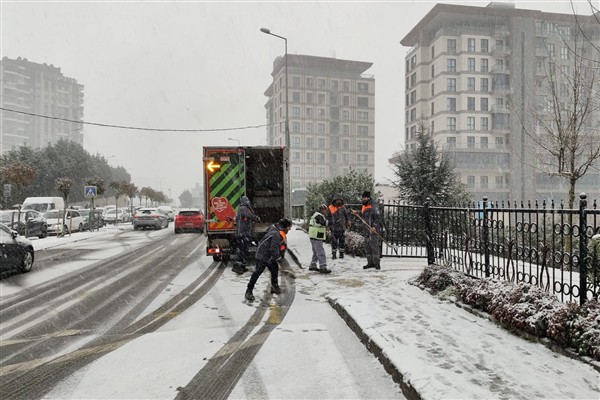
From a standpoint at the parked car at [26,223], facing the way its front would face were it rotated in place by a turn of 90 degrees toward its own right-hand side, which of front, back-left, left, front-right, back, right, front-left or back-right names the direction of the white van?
back-right

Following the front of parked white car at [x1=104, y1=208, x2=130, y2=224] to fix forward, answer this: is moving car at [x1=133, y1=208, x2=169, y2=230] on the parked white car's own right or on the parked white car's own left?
on the parked white car's own left

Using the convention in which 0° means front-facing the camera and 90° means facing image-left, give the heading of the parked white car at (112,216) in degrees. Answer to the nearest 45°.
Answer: approximately 45°

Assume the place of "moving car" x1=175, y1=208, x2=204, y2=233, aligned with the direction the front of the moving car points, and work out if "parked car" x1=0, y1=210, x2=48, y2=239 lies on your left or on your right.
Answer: on your left

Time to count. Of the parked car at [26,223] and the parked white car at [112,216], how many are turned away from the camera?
0

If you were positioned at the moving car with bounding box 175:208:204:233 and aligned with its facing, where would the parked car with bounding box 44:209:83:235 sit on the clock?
The parked car is roughly at 9 o'clock from the moving car.

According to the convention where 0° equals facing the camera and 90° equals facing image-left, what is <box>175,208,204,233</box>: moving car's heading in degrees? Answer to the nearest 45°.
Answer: approximately 180°

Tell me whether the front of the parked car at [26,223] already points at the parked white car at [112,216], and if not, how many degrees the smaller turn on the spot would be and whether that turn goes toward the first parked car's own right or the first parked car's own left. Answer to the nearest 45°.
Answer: approximately 135° to the first parked car's own left

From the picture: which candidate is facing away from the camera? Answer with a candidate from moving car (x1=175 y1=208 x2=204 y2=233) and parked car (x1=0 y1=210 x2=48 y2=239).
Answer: the moving car

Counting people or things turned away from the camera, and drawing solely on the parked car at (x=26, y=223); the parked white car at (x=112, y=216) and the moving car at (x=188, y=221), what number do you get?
1

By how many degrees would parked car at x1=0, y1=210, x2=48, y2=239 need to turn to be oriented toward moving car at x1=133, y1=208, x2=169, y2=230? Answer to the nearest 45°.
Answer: approximately 90° to its left

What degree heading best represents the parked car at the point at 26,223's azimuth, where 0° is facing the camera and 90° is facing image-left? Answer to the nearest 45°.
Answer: approximately 315°

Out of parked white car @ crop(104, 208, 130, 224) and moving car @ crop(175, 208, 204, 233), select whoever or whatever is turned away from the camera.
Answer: moving car @ crop(175, 208, 204, 233)
